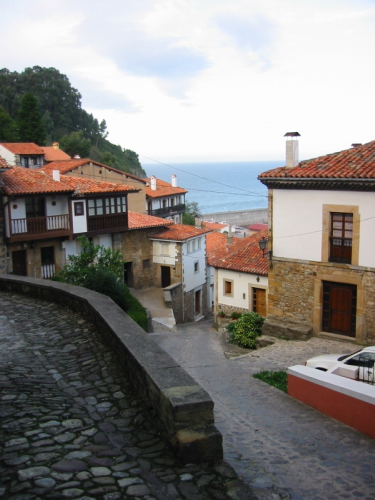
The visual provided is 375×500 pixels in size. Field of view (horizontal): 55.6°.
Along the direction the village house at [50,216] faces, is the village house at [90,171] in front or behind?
behind

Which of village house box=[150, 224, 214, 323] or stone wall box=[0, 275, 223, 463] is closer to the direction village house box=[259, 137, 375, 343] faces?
the stone wall

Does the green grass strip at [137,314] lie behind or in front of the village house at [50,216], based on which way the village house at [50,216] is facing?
in front

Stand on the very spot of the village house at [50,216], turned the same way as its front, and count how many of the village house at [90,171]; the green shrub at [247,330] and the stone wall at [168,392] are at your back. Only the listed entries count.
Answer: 1

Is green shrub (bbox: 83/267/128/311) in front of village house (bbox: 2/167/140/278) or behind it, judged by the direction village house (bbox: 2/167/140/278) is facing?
in front

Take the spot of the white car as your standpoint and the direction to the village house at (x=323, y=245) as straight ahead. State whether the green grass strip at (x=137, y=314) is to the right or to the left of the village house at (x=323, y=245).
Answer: left

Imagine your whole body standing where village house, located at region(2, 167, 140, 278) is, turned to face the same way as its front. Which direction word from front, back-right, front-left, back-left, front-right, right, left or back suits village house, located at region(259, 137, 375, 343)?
front-left

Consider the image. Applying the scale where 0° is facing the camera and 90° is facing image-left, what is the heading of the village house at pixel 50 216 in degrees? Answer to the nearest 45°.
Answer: approximately 0°

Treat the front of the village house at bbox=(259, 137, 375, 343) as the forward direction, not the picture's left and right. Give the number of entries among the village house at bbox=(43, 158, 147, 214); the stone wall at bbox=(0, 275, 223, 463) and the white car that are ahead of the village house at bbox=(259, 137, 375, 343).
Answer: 2

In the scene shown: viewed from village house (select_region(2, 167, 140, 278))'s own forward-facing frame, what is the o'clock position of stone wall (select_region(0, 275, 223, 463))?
The stone wall is roughly at 12 o'clock from the village house.

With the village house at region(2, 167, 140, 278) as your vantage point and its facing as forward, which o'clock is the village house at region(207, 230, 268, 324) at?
the village house at region(207, 230, 268, 324) is roughly at 10 o'clock from the village house at region(2, 167, 140, 278).

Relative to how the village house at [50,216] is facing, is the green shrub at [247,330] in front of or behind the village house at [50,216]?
in front
